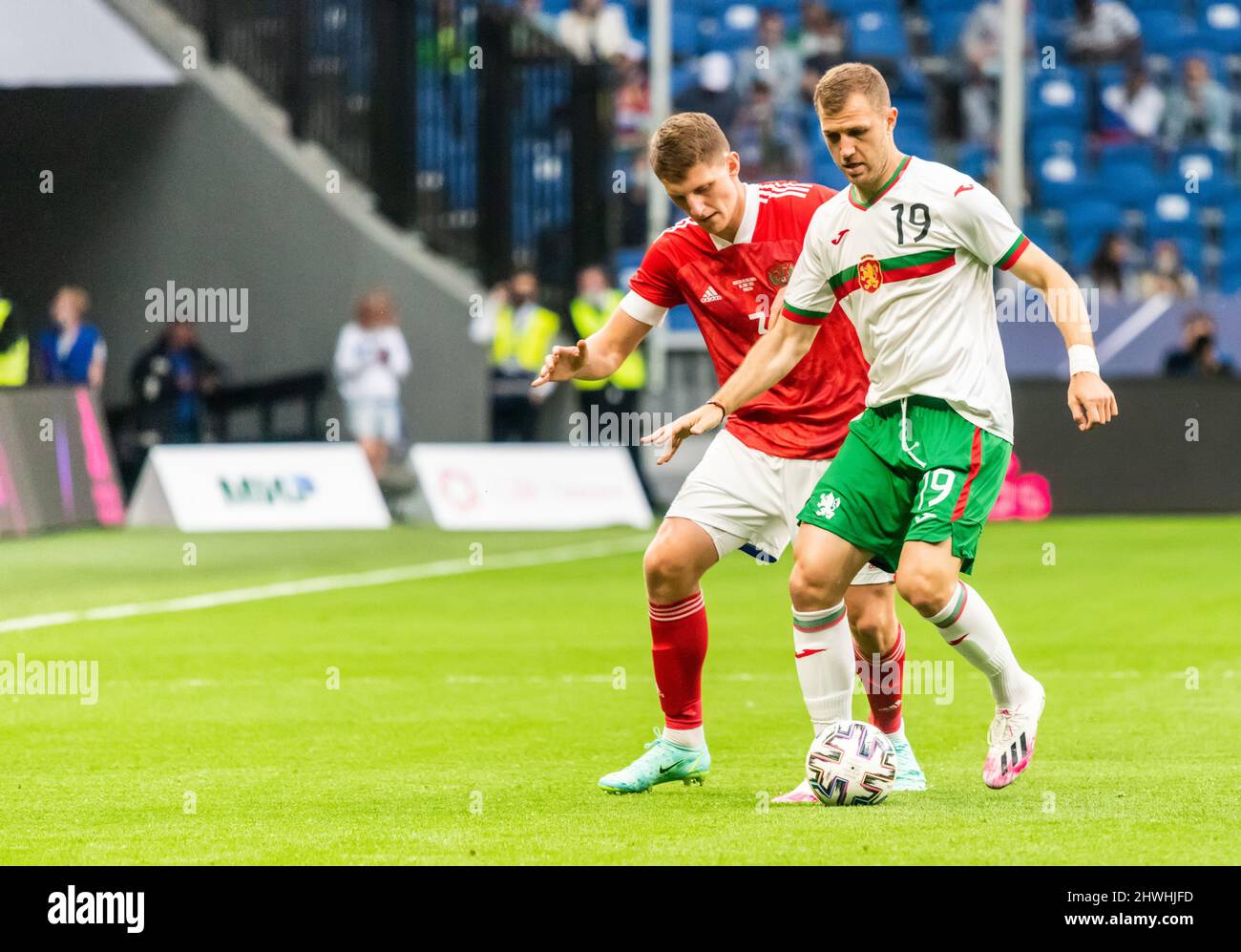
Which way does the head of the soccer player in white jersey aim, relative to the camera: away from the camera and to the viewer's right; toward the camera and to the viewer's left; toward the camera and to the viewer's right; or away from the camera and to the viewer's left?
toward the camera and to the viewer's left

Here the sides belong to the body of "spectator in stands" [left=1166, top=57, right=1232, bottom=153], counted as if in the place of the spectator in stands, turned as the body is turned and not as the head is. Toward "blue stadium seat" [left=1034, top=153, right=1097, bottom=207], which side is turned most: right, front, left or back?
right

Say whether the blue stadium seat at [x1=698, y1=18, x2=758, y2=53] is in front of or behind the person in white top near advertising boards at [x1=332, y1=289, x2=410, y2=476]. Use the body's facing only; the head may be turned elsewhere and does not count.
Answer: behind

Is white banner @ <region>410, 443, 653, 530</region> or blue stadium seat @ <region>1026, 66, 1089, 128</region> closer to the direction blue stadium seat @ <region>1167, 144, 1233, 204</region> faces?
the white banner

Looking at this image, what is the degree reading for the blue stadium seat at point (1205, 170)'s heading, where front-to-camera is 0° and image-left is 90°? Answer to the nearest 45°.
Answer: approximately 0°

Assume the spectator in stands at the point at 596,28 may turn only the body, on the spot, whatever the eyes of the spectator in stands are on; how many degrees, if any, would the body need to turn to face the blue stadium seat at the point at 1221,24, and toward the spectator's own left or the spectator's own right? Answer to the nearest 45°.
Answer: approximately 90° to the spectator's own left

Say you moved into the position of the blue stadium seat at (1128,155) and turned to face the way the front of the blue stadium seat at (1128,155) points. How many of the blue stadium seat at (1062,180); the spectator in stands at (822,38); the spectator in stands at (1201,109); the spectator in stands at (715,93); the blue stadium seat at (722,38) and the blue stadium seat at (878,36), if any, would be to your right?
5

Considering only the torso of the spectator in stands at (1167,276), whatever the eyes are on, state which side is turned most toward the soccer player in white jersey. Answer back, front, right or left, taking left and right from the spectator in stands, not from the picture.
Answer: front

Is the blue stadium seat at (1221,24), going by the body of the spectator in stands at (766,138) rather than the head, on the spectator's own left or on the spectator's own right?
on the spectator's own left

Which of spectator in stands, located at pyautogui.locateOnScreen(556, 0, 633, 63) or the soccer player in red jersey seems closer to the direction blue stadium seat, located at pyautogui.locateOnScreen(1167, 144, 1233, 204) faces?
the soccer player in red jersey

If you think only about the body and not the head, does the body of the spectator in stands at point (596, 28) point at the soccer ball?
yes

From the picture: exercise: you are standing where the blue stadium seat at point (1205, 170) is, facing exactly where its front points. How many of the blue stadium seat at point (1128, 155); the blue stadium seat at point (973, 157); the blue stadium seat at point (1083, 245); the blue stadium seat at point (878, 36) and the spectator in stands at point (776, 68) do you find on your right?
5
